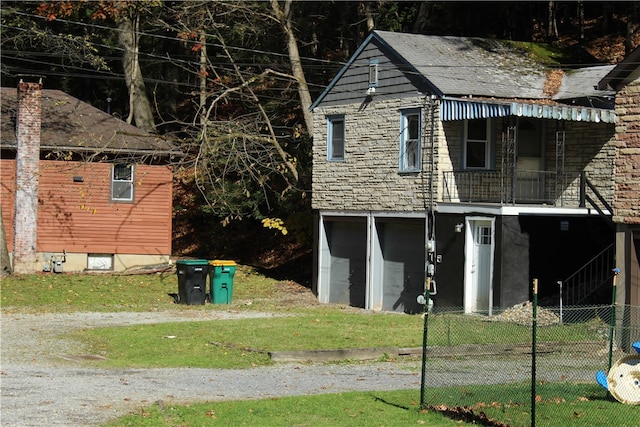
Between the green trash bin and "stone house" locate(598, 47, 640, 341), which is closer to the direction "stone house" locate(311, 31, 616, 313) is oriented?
the stone house

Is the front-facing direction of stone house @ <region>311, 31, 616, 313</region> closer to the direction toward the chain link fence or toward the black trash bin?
the chain link fence

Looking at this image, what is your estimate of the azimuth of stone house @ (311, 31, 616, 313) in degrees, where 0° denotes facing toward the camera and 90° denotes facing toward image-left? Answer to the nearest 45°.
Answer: approximately 315°

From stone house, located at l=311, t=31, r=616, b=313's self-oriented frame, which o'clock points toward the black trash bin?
The black trash bin is roughly at 4 o'clock from the stone house.

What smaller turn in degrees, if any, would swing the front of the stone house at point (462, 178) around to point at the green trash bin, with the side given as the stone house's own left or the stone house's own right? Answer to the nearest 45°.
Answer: approximately 135° to the stone house's own right

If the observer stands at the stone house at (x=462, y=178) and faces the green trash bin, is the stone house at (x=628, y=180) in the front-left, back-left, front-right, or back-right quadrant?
back-left

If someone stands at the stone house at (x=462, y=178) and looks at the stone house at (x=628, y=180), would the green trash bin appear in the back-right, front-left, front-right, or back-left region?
back-right

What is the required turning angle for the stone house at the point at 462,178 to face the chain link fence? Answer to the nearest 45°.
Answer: approximately 45° to its right

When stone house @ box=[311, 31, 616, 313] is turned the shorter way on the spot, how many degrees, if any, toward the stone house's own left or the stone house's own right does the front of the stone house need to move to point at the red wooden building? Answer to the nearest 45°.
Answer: approximately 135° to the stone house's own right

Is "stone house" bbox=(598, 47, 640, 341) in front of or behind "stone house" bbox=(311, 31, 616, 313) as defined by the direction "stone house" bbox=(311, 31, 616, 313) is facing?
in front
